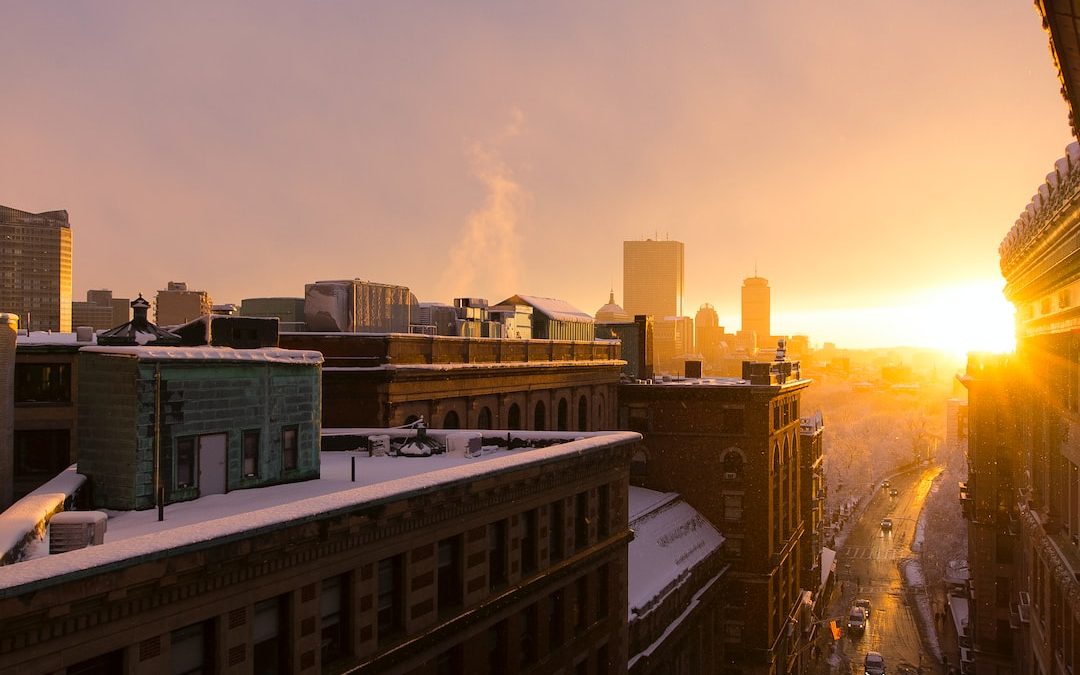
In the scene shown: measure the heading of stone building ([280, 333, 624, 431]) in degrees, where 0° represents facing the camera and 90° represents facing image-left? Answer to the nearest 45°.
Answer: approximately 315°

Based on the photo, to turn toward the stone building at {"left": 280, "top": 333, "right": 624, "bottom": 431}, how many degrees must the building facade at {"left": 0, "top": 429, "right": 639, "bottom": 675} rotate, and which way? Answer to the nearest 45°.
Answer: approximately 135° to its left

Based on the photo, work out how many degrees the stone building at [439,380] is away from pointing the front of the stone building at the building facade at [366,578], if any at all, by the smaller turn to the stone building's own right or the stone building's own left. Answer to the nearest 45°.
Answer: approximately 45° to the stone building's own right

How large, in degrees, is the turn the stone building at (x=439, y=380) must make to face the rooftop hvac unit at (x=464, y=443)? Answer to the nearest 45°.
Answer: approximately 45° to its right
